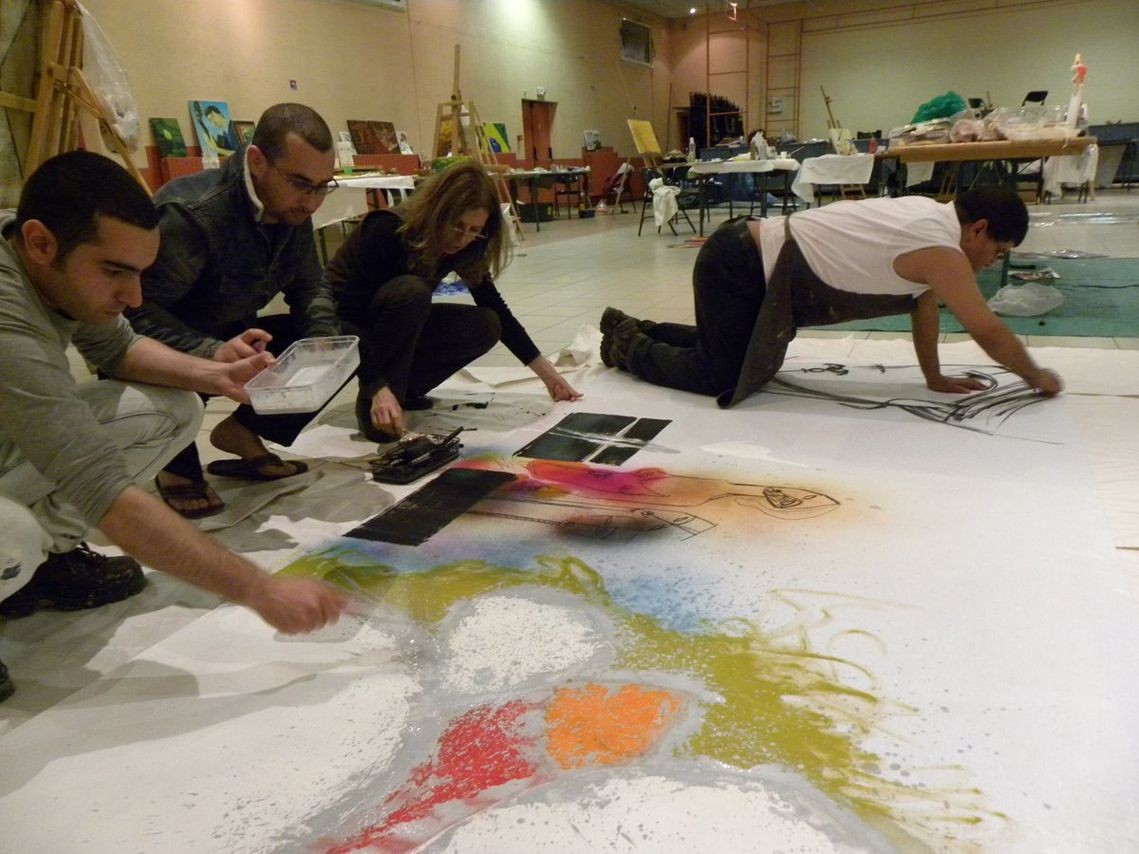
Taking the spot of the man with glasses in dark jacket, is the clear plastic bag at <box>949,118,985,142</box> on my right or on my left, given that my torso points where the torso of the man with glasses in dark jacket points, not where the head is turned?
on my left

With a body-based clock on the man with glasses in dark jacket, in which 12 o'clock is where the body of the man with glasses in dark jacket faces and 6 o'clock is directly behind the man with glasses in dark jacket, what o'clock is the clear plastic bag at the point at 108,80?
The clear plastic bag is roughly at 7 o'clock from the man with glasses in dark jacket.

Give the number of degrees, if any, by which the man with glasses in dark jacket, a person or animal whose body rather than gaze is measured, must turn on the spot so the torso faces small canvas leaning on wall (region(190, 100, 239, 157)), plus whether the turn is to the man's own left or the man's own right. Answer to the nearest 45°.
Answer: approximately 135° to the man's own left

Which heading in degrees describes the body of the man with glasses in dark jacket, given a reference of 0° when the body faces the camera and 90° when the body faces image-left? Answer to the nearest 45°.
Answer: approximately 315°

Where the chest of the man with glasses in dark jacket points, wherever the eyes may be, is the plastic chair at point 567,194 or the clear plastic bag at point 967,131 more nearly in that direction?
the clear plastic bag

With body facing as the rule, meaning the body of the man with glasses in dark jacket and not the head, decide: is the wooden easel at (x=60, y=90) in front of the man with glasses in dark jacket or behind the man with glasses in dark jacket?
behind

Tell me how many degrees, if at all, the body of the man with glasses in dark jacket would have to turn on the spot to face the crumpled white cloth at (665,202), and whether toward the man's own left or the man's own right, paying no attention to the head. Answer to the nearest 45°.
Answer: approximately 90° to the man's own left

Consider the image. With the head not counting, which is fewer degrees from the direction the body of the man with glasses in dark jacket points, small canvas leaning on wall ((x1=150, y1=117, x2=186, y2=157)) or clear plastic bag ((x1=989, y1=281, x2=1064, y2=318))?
the clear plastic bag
